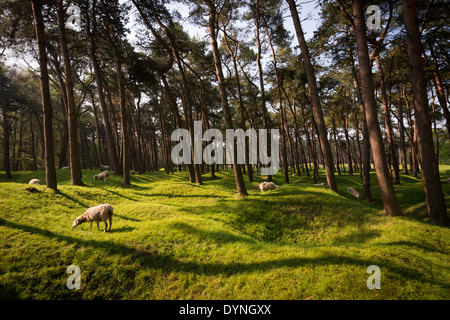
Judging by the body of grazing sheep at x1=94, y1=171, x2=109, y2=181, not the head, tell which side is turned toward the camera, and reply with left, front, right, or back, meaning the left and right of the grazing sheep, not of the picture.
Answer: left

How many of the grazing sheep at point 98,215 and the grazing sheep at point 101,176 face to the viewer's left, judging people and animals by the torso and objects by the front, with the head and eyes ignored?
2

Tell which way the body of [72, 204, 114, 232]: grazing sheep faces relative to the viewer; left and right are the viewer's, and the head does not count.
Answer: facing to the left of the viewer

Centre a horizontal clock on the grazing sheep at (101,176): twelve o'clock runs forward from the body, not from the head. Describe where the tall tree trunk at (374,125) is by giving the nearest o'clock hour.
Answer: The tall tree trunk is roughly at 8 o'clock from the grazing sheep.

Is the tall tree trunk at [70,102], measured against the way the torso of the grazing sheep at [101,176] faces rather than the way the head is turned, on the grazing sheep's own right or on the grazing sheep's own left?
on the grazing sheep's own left

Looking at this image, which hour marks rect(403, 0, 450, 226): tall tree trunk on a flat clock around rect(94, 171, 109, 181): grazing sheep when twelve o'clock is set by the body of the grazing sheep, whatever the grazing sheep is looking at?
The tall tree trunk is roughly at 8 o'clock from the grazing sheep.

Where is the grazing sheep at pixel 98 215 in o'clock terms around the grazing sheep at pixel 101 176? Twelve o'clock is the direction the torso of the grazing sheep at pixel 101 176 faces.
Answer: the grazing sheep at pixel 98 215 is roughly at 9 o'clock from the grazing sheep at pixel 101 176.

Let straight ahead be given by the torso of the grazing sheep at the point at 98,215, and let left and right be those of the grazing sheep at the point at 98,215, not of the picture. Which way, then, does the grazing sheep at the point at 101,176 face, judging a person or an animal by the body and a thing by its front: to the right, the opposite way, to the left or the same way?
the same way

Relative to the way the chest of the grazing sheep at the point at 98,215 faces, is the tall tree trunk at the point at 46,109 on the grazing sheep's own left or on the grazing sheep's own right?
on the grazing sheep's own right

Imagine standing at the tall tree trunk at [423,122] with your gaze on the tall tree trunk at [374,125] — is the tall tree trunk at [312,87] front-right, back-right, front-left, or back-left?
front-right

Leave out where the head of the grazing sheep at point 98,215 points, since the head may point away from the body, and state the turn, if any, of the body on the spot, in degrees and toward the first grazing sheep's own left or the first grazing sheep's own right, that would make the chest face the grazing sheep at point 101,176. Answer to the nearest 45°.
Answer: approximately 90° to the first grazing sheep's own right

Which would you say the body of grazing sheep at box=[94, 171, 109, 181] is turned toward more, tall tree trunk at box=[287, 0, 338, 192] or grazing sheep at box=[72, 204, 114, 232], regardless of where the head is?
the grazing sheep

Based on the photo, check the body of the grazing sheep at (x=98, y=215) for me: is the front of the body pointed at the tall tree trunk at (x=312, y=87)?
no

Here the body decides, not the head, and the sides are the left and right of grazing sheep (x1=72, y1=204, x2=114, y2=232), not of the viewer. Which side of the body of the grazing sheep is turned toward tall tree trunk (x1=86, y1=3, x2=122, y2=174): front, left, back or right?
right

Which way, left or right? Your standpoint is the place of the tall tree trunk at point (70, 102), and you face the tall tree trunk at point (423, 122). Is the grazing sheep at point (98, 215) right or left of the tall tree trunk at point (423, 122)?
right

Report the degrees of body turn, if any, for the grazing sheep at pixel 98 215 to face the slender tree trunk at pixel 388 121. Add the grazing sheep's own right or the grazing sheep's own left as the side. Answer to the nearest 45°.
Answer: approximately 180°
